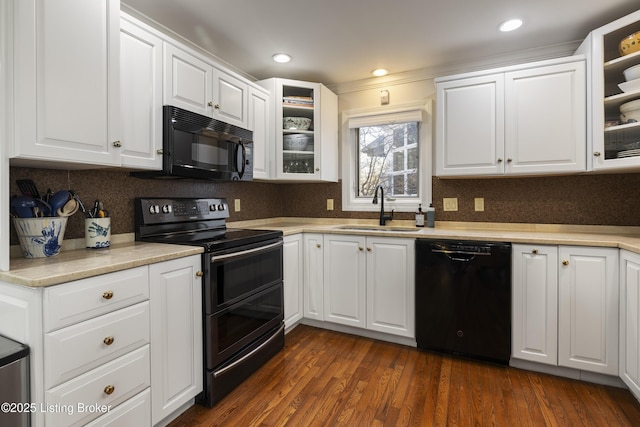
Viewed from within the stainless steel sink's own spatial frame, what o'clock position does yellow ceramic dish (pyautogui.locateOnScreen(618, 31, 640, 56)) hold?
The yellow ceramic dish is roughly at 10 o'clock from the stainless steel sink.

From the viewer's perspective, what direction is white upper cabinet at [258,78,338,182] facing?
toward the camera

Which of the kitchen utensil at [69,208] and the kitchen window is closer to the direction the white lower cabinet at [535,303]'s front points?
the kitchen utensil

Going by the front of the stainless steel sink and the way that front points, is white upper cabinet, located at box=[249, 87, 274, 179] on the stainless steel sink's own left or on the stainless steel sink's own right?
on the stainless steel sink's own right

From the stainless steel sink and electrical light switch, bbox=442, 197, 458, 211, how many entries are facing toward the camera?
2

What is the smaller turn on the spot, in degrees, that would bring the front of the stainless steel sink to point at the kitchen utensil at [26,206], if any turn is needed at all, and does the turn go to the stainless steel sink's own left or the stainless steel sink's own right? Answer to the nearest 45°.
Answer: approximately 45° to the stainless steel sink's own right

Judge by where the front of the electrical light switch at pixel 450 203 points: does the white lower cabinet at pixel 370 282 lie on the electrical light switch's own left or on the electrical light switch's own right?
on the electrical light switch's own right

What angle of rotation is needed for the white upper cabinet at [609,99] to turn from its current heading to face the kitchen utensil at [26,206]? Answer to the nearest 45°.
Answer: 0° — it already faces it

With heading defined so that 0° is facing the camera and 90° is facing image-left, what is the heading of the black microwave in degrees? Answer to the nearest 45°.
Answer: approximately 315°

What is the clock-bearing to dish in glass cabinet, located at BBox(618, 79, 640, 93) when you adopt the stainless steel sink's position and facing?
The dish in glass cabinet is roughly at 10 o'clock from the stainless steel sink.

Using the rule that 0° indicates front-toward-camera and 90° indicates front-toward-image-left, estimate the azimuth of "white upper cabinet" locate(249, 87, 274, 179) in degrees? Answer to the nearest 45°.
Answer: approximately 315°

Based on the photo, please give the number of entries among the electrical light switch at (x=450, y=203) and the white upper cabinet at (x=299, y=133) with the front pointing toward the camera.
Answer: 2

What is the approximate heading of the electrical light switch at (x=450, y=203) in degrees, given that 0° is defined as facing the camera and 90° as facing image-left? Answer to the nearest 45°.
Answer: approximately 0°

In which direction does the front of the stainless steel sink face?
toward the camera

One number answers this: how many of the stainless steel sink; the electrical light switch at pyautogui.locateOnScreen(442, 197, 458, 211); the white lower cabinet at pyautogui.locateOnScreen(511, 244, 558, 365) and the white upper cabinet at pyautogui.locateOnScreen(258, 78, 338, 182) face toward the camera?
4

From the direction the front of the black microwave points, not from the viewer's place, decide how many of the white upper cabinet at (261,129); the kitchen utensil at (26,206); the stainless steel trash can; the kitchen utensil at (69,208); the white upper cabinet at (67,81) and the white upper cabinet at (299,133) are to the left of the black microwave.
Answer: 2

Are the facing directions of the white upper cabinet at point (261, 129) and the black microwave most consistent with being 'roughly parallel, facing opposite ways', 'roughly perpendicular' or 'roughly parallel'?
roughly parallel
